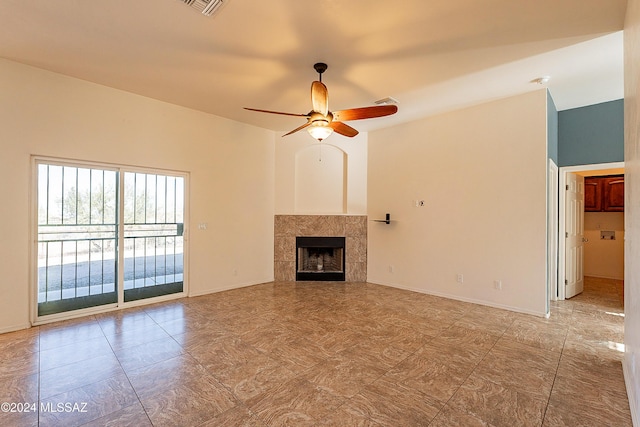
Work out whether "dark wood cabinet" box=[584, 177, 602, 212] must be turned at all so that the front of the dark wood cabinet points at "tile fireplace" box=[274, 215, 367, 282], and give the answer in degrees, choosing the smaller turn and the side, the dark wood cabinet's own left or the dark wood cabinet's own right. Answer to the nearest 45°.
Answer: approximately 45° to the dark wood cabinet's own right

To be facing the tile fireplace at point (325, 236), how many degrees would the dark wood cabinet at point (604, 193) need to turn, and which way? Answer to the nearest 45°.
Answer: approximately 45° to its right

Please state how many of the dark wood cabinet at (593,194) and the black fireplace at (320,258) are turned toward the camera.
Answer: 2

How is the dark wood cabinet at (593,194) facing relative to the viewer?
toward the camera

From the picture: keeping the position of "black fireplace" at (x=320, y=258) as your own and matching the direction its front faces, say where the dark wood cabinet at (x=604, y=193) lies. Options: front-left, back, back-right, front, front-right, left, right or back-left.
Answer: left

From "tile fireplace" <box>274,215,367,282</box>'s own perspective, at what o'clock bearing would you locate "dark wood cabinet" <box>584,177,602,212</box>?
The dark wood cabinet is roughly at 9 o'clock from the tile fireplace.

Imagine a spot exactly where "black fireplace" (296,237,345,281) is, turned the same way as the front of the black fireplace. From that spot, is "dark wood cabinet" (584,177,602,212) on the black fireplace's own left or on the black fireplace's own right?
on the black fireplace's own left

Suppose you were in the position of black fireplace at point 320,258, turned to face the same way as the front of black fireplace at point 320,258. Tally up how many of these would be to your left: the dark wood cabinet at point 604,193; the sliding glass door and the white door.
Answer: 2

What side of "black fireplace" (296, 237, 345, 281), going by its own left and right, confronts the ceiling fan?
front

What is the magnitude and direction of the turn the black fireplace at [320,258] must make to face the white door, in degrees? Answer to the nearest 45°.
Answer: approximately 90° to its left

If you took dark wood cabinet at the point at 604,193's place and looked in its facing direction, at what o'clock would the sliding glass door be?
The sliding glass door is roughly at 1 o'clock from the dark wood cabinet.

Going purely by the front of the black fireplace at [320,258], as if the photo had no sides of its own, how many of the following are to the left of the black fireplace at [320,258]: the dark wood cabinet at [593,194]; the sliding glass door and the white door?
2

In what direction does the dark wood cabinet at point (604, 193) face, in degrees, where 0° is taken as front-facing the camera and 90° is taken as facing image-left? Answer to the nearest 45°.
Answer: approximately 0°

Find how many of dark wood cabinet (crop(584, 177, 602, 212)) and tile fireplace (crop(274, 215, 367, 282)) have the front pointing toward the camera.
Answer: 2

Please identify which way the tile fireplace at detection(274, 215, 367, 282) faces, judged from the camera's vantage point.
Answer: facing the viewer

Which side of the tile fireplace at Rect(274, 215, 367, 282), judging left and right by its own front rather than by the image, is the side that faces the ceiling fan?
front

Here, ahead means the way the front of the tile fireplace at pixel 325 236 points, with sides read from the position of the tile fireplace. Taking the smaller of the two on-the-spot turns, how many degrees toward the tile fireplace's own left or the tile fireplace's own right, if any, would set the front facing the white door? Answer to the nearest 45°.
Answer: approximately 90° to the tile fireplace's own left

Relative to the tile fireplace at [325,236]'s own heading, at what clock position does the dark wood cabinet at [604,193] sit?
The dark wood cabinet is roughly at 9 o'clock from the tile fireplace.
